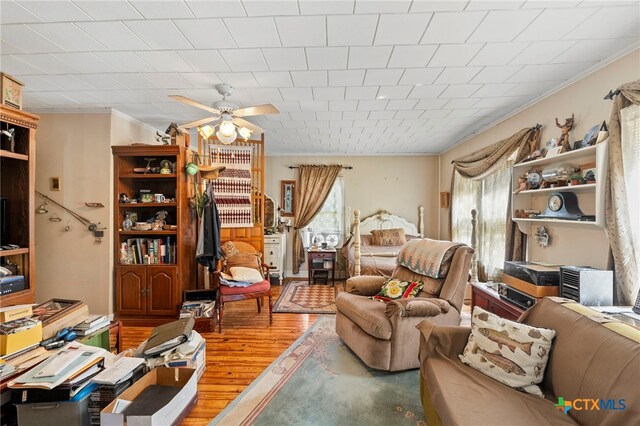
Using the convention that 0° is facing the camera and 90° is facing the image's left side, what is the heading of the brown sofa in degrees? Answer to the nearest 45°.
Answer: approximately 45°

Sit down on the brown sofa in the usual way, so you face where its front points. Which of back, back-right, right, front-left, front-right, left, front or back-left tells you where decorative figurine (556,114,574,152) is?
back-right

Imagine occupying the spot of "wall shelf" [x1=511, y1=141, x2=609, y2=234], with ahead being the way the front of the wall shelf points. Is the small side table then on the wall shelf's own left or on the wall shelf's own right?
on the wall shelf's own right

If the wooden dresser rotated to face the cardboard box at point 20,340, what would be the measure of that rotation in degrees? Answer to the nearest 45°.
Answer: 0° — it already faces it

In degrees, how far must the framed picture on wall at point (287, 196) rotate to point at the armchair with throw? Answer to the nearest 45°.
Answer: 0° — it already faces it

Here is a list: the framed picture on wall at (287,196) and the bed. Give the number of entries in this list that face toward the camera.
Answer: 2

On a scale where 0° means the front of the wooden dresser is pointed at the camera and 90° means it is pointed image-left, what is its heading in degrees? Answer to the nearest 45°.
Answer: approximately 45°

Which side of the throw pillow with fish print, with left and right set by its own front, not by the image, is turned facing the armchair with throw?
right

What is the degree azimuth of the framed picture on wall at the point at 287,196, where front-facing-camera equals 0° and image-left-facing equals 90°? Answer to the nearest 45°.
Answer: approximately 0°
